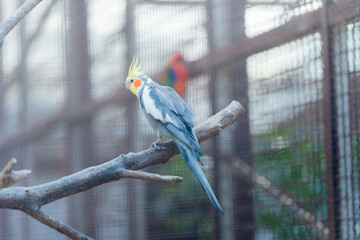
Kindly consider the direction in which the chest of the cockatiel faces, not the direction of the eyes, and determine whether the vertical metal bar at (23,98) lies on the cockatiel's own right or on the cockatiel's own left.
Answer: on the cockatiel's own right

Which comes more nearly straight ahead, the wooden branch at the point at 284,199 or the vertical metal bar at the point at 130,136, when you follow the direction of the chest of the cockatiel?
the vertical metal bar

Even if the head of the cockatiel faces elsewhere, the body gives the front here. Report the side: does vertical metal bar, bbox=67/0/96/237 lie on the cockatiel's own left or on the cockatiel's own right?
on the cockatiel's own right

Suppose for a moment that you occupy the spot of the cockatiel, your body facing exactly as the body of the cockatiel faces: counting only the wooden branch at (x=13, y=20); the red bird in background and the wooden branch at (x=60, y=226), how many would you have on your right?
1

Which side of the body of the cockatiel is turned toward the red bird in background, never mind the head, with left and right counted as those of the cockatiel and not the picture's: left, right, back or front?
right

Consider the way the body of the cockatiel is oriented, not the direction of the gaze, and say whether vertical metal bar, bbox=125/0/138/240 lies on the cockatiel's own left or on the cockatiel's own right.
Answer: on the cockatiel's own right

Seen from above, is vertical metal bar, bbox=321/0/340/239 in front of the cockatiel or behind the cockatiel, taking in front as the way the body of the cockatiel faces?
behind

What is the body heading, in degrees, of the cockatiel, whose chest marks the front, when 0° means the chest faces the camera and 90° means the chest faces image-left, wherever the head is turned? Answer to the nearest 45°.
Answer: approximately 90°

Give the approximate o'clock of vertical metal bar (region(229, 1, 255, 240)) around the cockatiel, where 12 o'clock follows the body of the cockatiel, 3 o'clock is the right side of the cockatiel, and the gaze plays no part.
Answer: The vertical metal bar is roughly at 4 o'clock from the cockatiel.

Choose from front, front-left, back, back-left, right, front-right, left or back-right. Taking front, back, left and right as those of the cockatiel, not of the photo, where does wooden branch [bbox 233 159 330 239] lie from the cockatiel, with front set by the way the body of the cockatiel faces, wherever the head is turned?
back-right

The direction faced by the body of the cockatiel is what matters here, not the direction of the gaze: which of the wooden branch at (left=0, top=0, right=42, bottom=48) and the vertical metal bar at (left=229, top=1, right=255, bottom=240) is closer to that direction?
the wooden branch
